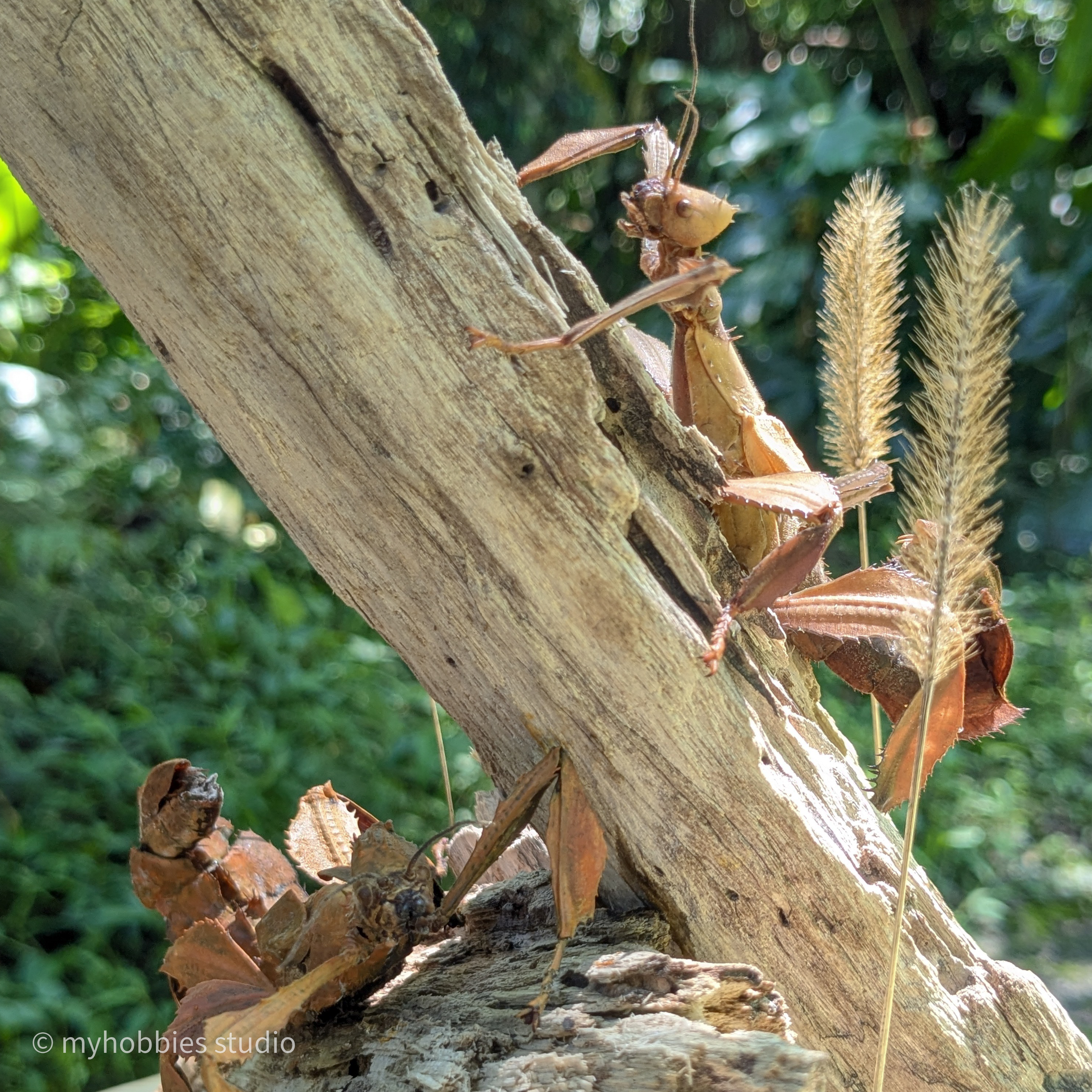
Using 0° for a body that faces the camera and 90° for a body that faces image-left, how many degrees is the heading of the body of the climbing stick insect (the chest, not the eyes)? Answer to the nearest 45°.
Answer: approximately 90°

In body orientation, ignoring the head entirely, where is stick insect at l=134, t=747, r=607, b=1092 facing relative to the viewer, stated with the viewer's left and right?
facing the viewer and to the right of the viewer

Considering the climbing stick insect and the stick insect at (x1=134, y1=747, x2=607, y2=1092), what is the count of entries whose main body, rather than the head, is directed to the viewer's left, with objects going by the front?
1
